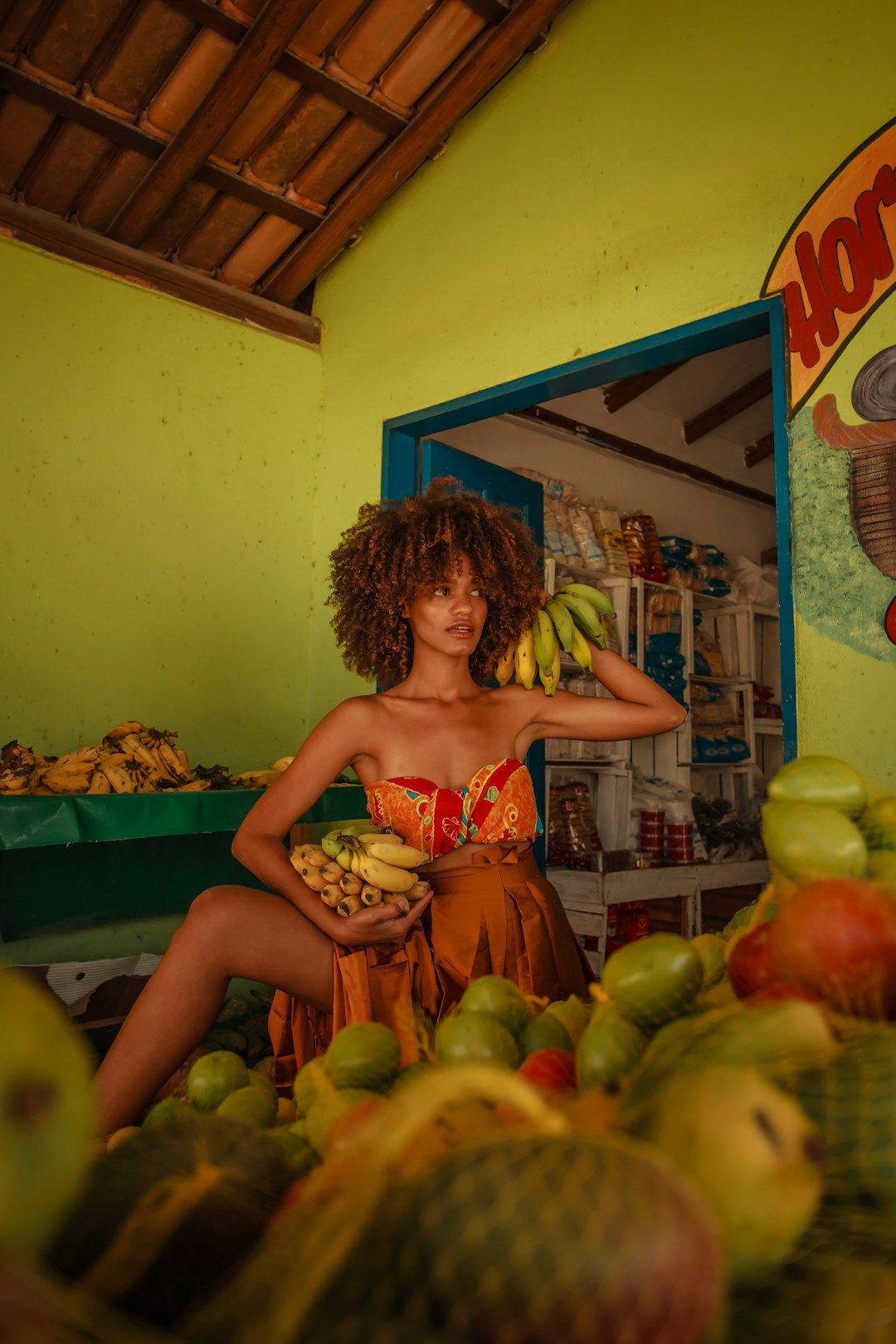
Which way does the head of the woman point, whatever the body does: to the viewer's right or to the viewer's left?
to the viewer's right

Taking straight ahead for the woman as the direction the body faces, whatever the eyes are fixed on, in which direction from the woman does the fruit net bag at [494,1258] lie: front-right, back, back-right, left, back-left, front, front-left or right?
front

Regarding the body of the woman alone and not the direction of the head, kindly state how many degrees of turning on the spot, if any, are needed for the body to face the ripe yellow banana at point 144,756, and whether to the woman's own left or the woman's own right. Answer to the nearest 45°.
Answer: approximately 135° to the woman's own right

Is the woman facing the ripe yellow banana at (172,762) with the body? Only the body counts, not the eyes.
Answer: no

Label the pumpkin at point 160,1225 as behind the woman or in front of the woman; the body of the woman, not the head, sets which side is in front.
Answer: in front

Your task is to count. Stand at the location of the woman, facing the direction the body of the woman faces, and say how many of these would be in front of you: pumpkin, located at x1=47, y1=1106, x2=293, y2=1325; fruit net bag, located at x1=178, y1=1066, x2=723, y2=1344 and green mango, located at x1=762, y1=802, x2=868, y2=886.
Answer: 3

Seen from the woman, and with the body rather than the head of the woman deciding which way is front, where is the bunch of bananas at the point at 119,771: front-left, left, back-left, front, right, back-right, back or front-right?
back-right

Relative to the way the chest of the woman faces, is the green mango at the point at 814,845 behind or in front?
in front

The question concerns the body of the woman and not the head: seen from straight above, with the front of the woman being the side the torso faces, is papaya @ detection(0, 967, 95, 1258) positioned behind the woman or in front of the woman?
in front

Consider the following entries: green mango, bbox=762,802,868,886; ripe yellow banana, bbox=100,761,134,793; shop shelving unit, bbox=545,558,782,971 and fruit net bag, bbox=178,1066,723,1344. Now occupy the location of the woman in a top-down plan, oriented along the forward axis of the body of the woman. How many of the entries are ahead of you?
2

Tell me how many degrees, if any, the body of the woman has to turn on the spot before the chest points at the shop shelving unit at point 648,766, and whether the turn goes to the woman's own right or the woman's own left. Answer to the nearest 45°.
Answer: approximately 135° to the woman's own left

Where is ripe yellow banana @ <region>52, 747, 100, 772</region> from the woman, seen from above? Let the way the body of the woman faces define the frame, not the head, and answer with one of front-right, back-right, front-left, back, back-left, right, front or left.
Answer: back-right

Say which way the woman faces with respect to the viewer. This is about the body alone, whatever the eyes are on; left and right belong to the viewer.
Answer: facing the viewer

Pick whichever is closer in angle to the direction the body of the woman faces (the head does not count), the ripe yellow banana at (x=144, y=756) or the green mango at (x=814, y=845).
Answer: the green mango
